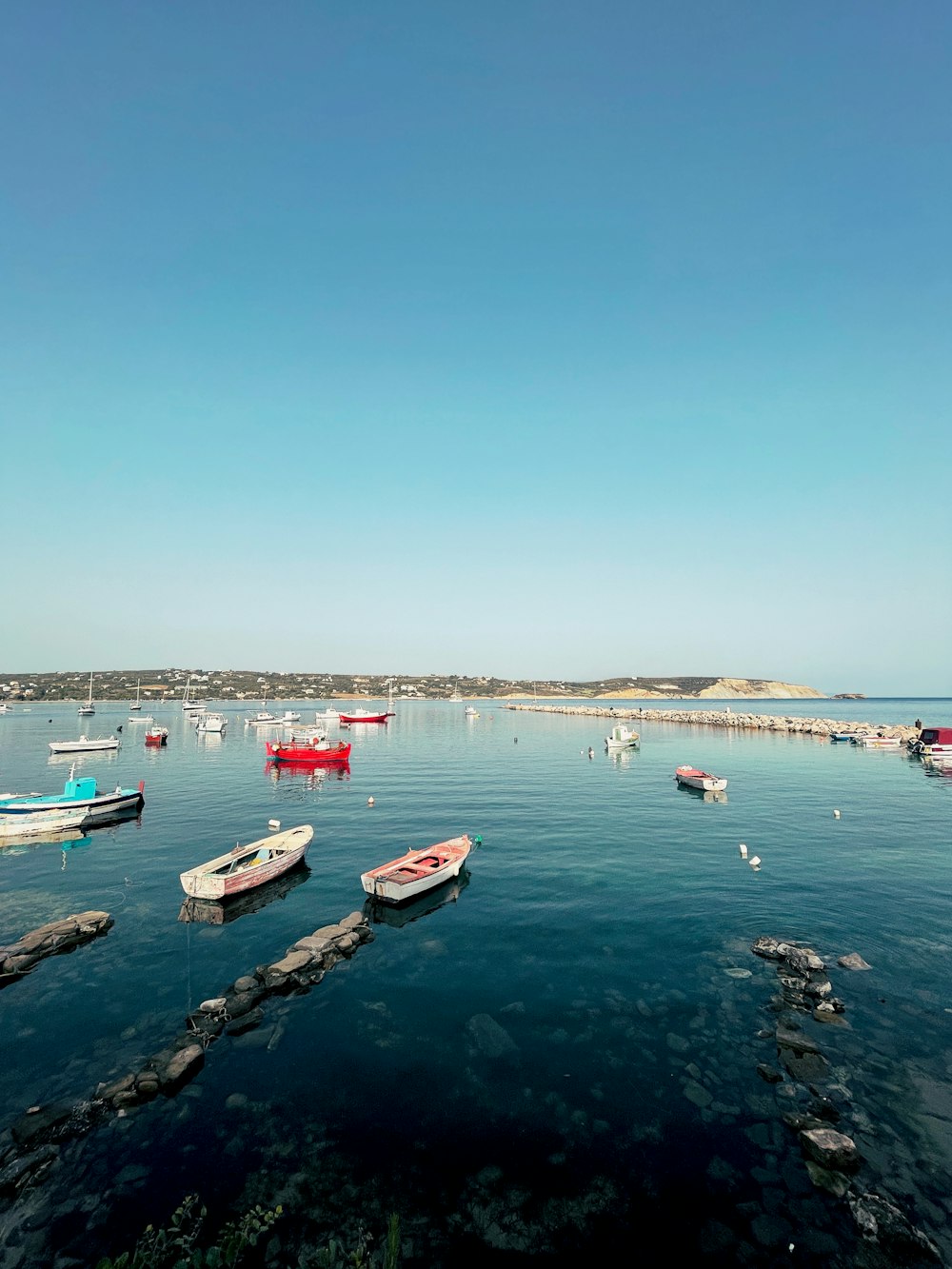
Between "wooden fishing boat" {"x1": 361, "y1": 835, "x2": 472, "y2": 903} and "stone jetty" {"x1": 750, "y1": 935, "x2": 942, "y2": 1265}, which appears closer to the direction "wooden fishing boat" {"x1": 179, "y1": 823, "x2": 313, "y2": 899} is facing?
the wooden fishing boat

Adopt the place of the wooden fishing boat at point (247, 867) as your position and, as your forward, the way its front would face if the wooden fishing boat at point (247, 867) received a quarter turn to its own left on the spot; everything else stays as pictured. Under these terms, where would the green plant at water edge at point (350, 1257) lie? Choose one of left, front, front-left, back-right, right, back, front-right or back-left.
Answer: back-left

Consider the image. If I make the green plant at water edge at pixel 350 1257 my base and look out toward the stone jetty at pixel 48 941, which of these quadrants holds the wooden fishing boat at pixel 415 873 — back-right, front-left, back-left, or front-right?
front-right

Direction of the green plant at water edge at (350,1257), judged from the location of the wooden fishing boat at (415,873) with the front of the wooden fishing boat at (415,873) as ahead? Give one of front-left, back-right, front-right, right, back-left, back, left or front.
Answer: back-right

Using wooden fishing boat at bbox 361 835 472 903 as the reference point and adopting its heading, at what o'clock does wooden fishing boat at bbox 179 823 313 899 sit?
wooden fishing boat at bbox 179 823 313 899 is roughly at 8 o'clock from wooden fishing boat at bbox 361 835 472 903.

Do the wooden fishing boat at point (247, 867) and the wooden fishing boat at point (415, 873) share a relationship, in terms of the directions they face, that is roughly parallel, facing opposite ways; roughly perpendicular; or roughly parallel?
roughly parallel

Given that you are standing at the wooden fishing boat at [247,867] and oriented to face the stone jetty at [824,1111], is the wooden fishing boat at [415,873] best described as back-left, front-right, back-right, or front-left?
front-left

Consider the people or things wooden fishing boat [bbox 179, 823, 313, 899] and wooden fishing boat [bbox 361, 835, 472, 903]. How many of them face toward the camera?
0

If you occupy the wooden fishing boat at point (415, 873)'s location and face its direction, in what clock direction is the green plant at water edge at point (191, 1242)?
The green plant at water edge is roughly at 5 o'clock from the wooden fishing boat.

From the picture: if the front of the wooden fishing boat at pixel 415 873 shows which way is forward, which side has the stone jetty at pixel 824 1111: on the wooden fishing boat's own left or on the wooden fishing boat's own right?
on the wooden fishing boat's own right

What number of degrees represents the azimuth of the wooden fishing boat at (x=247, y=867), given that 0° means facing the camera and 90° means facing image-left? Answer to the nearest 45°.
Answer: approximately 225°

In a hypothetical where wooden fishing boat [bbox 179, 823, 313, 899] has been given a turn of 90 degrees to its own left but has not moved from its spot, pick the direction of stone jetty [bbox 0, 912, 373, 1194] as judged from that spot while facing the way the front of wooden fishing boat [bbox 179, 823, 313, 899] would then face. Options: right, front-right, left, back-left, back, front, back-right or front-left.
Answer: back-left

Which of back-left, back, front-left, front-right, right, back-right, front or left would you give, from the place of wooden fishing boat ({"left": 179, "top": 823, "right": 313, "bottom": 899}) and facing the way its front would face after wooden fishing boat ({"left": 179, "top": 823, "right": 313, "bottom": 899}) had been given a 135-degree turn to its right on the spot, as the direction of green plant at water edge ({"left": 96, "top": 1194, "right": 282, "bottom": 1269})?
front

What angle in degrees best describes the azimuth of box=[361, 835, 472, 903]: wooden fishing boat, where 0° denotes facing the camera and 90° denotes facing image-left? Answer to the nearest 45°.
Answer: approximately 225°

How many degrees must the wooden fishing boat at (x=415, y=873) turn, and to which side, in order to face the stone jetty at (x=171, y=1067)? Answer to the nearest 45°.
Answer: approximately 180°
